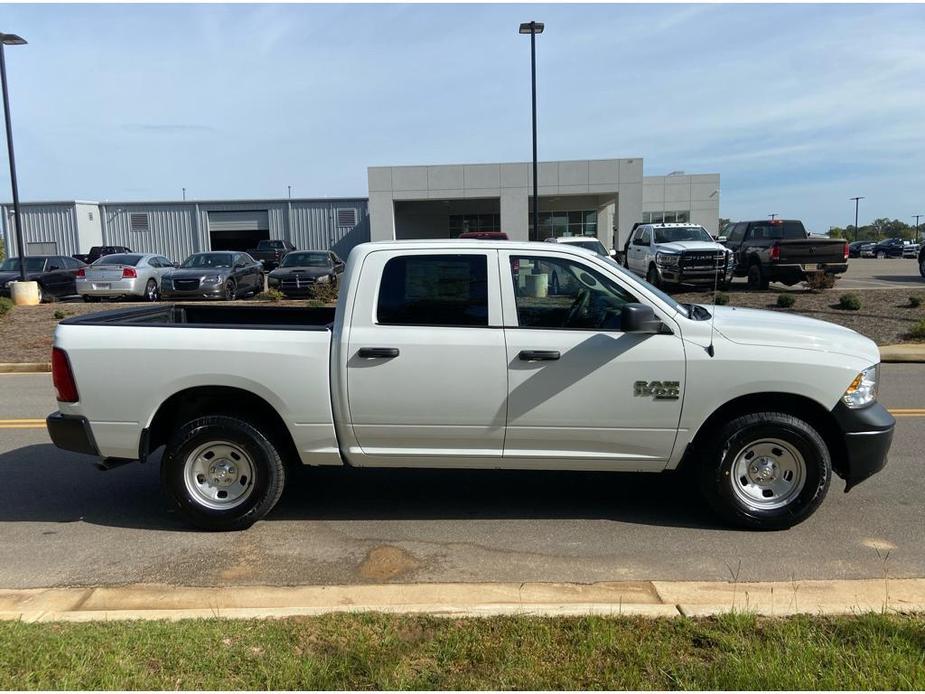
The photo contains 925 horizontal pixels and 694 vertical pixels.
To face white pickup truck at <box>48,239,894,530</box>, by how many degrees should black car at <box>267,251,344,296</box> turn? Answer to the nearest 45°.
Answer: approximately 45° to its left

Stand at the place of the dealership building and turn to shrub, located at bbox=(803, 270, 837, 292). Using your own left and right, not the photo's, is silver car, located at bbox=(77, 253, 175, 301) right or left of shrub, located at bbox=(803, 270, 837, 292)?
right

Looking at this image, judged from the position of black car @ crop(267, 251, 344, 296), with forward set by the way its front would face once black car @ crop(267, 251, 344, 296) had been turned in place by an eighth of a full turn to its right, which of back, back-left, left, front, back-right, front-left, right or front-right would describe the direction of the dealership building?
right

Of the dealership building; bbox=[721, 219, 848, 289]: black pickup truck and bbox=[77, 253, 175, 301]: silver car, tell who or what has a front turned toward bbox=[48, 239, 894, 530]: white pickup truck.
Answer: the dealership building

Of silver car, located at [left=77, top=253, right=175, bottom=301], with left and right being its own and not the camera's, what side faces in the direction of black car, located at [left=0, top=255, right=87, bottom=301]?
left

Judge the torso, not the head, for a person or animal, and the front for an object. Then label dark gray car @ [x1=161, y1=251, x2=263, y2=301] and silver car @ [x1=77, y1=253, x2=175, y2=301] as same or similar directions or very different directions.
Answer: very different directions

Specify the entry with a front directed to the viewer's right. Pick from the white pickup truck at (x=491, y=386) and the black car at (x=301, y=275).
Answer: the white pickup truck

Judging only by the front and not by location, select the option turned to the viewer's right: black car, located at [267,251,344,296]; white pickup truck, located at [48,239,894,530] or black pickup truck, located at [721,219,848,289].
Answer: the white pickup truck

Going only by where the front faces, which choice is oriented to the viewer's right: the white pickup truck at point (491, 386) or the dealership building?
the white pickup truck

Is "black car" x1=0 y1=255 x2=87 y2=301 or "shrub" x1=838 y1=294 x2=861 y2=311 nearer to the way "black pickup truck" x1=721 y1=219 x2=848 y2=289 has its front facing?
the black car

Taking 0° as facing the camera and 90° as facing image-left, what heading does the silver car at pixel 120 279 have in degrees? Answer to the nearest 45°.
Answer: approximately 225°

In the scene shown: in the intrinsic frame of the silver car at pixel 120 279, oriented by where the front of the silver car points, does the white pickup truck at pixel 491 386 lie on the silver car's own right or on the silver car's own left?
on the silver car's own right

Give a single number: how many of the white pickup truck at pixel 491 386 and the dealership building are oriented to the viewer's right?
1

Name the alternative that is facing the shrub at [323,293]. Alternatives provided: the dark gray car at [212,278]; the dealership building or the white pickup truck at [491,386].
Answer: the dealership building

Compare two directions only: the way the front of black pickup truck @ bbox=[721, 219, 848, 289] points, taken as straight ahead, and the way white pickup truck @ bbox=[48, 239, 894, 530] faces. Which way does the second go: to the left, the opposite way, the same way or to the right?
to the right

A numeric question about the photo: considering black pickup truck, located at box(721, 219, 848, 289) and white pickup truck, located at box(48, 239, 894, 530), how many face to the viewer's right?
1

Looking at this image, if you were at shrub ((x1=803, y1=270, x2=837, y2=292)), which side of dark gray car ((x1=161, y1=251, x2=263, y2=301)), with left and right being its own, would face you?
left

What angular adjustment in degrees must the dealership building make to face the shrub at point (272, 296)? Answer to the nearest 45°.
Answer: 0° — it already faces it

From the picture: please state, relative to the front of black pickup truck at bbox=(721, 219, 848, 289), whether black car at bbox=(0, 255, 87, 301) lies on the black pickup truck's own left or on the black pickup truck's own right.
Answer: on the black pickup truck's own left

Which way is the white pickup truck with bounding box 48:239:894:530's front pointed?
to the viewer's right
